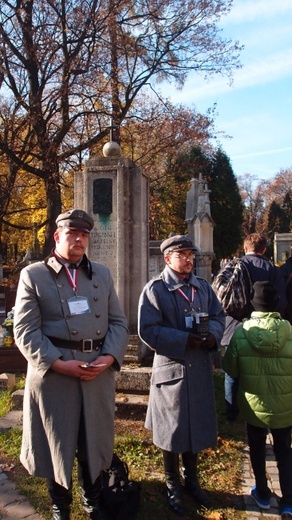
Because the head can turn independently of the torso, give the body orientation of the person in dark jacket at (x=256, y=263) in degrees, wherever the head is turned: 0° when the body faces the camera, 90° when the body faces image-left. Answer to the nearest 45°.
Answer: approximately 180°

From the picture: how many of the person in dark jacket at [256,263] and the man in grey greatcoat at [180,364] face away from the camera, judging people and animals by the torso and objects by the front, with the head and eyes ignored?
1

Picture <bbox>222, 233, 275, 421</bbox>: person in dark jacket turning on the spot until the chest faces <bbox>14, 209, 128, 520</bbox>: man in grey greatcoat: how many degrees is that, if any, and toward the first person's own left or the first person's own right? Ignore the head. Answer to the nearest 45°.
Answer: approximately 135° to the first person's own left

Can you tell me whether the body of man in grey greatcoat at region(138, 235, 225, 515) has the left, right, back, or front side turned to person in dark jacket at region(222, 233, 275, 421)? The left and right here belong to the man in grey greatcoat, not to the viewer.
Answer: left

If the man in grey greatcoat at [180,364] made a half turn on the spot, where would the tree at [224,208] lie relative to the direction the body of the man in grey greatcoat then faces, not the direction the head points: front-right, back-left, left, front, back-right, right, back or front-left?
front-right

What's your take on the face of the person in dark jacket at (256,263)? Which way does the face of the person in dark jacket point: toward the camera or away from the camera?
away from the camera

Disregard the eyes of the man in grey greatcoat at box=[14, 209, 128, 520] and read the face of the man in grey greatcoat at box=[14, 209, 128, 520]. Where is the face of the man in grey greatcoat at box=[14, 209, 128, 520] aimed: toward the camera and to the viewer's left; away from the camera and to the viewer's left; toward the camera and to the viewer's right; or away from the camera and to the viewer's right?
toward the camera and to the viewer's right

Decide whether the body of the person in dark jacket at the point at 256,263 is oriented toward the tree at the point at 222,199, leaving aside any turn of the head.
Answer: yes

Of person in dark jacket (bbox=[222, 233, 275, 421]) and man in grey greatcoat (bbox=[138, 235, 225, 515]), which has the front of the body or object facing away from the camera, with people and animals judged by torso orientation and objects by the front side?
the person in dark jacket

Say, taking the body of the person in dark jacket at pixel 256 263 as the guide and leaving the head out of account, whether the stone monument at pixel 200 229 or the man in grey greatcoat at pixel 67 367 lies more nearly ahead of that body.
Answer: the stone monument

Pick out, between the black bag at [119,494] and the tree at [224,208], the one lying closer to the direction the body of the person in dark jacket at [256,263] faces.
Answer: the tree

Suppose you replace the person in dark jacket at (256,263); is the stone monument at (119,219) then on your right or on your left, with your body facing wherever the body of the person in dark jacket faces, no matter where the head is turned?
on your left

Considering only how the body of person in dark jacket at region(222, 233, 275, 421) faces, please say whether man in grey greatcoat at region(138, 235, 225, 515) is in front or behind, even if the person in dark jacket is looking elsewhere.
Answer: behind

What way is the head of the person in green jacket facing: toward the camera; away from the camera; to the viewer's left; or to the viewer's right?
away from the camera
